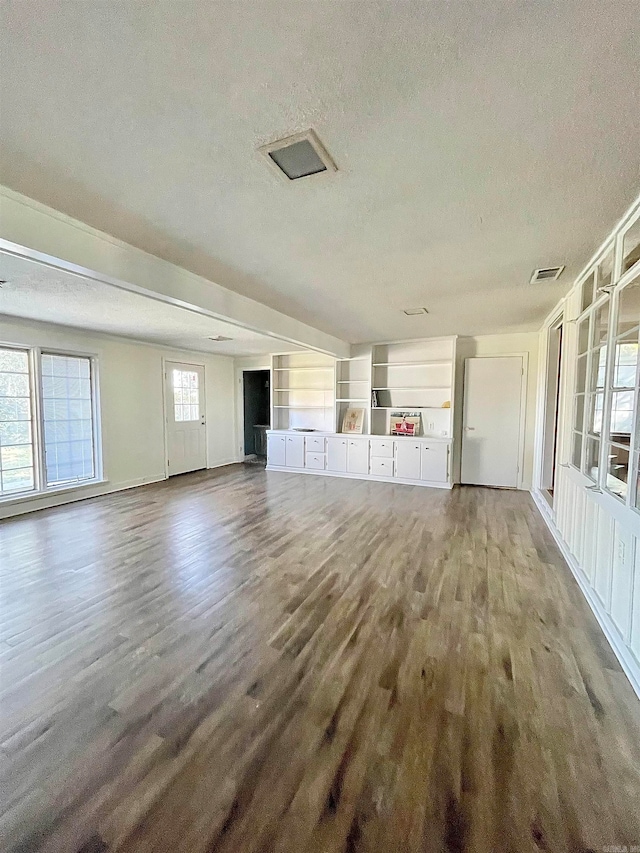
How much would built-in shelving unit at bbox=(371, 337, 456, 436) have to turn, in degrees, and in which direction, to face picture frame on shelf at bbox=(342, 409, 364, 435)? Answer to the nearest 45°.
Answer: approximately 90° to its right

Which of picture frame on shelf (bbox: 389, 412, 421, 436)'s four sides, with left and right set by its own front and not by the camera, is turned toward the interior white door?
left

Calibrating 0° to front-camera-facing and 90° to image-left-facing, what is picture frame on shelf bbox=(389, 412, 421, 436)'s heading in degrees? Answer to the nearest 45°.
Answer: approximately 0°

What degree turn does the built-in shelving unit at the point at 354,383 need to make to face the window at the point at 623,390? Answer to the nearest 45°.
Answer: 0° — it already faces it

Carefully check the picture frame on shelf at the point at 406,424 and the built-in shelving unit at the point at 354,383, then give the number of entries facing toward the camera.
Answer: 2

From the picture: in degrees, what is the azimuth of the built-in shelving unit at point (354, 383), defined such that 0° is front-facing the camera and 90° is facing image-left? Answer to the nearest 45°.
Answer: approximately 0°

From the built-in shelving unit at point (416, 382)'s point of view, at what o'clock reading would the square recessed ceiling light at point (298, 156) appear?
The square recessed ceiling light is roughly at 12 o'clock from the built-in shelving unit.

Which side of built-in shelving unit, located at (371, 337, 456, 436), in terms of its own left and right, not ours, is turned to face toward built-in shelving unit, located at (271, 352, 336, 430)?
right
